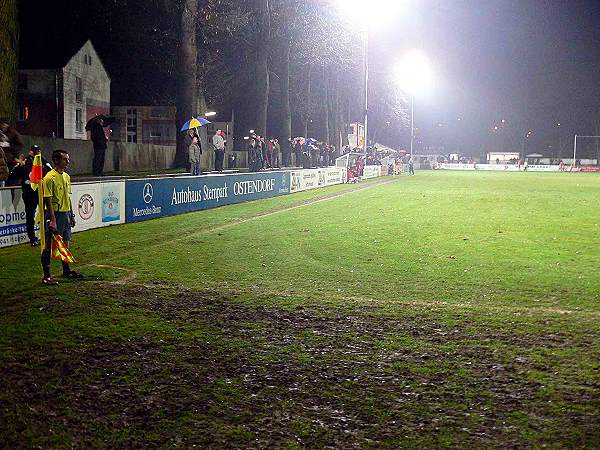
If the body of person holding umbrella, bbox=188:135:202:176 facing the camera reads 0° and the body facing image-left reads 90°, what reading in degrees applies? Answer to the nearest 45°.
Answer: approximately 315°

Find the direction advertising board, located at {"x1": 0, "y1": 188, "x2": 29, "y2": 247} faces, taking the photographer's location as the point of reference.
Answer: facing the viewer and to the right of the viewer

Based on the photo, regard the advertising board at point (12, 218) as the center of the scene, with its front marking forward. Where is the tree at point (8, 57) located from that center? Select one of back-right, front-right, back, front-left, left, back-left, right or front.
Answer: back-left

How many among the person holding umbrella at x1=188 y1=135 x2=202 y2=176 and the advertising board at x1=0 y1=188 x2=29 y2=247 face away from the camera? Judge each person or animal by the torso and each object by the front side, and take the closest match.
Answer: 0

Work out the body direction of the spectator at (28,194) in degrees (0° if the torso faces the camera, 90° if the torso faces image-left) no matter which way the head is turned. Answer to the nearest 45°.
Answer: approximately 270°

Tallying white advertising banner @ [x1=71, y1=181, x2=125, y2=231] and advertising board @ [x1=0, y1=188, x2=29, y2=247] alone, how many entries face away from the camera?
0

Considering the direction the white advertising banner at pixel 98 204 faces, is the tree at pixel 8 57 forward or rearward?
rearward

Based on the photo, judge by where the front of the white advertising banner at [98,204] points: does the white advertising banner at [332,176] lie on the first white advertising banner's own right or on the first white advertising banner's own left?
on the first white advertising banner's own left

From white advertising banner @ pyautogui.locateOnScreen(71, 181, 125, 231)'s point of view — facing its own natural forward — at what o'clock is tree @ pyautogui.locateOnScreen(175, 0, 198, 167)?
The tree is roughly at 8 o'clock from the white advertising banner.

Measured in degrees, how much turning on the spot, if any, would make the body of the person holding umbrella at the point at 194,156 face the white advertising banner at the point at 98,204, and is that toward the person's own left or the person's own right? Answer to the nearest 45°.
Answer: approximately 45° to the person's own right

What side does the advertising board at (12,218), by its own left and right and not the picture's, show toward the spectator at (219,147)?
left
